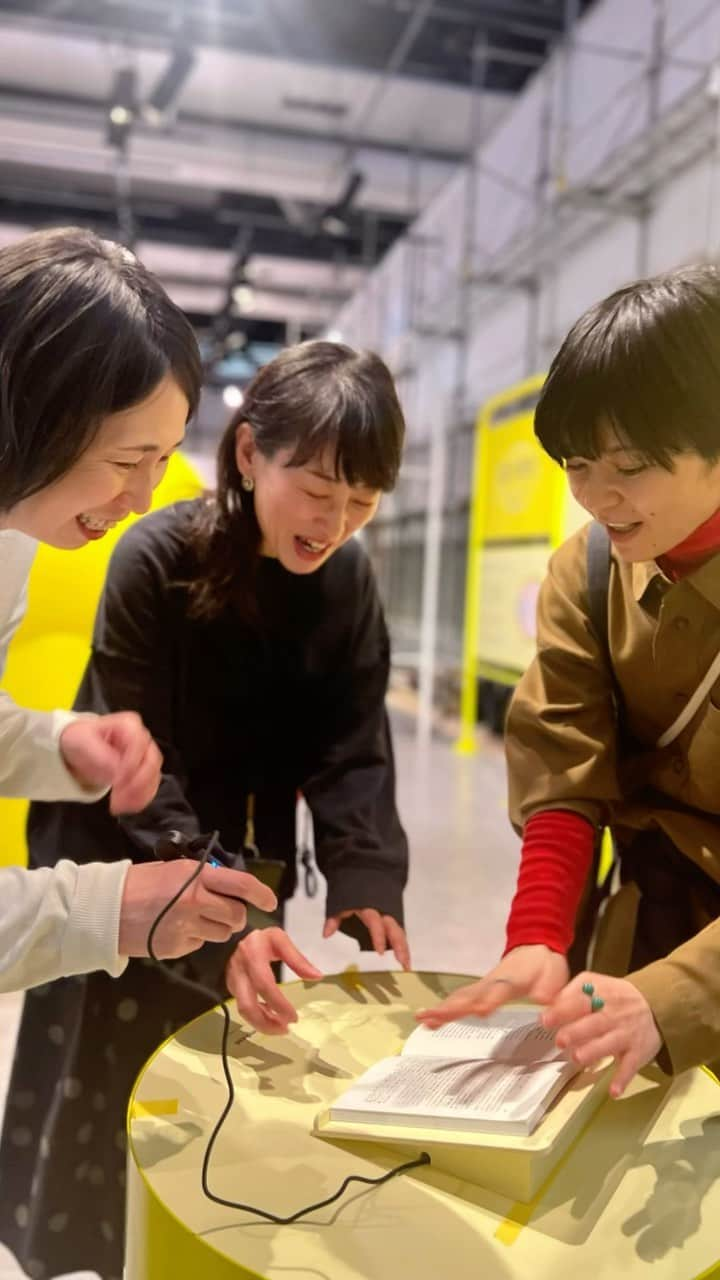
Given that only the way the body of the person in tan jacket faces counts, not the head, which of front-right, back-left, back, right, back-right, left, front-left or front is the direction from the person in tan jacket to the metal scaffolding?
back-right

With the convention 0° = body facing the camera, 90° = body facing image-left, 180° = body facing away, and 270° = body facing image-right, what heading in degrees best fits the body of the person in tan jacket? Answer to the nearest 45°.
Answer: approximately 45°

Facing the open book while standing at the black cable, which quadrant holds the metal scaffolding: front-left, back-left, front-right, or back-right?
front-left

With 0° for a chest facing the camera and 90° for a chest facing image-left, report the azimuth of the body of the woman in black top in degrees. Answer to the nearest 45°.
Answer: approximately 315°

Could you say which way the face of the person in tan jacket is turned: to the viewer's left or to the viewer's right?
to the viewer's left

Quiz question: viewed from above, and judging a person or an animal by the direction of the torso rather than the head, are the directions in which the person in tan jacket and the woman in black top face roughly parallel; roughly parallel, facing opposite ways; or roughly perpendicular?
roughly perpendicular

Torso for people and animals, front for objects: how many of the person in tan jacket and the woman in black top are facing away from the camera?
0

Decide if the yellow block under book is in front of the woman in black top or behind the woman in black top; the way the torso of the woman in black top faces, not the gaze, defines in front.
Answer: in front
